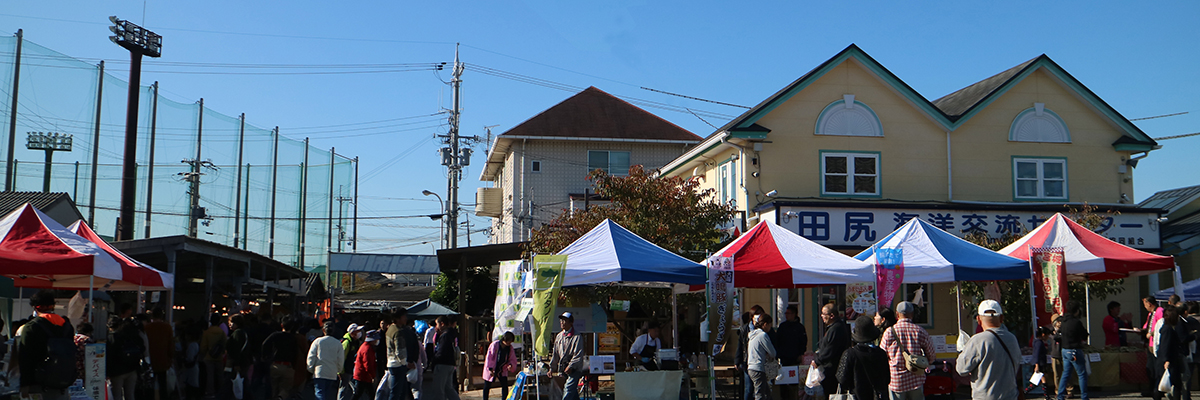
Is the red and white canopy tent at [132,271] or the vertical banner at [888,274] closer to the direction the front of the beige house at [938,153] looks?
the vertical banner

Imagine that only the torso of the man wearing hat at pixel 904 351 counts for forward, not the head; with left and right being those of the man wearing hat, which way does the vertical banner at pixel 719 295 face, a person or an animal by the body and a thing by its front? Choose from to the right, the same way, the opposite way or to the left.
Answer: the opposite way

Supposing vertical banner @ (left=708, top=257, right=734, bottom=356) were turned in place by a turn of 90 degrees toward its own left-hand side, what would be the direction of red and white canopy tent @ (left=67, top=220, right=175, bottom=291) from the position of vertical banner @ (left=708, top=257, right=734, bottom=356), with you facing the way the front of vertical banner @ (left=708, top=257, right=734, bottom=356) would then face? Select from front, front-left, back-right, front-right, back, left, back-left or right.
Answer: back

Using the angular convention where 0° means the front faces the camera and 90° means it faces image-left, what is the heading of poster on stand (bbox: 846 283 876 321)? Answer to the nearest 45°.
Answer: approximately 0°

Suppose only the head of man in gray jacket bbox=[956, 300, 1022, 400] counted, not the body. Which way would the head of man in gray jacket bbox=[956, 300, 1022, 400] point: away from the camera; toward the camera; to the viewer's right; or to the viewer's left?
away from the camera

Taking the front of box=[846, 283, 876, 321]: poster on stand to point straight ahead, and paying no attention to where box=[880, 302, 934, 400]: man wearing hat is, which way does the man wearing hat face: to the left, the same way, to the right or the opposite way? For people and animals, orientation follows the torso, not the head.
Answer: the opposite way

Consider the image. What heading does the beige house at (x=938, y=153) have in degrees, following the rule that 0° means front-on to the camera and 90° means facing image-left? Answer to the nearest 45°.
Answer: approximately 0°

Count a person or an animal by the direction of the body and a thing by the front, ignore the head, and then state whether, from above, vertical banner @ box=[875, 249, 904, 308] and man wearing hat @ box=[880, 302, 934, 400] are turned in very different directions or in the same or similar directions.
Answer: very different directions

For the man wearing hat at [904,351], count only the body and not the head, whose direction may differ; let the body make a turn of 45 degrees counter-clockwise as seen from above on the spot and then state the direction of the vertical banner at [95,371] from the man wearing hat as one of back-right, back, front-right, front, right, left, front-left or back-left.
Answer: front-left

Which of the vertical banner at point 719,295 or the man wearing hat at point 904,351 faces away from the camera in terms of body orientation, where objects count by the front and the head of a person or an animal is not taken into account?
the man wearing hat

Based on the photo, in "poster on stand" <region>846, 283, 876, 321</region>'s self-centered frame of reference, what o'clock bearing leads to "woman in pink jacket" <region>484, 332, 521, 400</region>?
The woman in pink jacket is roughly at 3 o'clock from the poster on stand.

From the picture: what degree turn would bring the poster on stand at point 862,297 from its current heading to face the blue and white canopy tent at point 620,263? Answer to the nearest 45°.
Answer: approximately 45° to its right

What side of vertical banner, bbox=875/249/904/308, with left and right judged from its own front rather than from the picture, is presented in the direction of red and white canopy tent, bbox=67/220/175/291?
right
